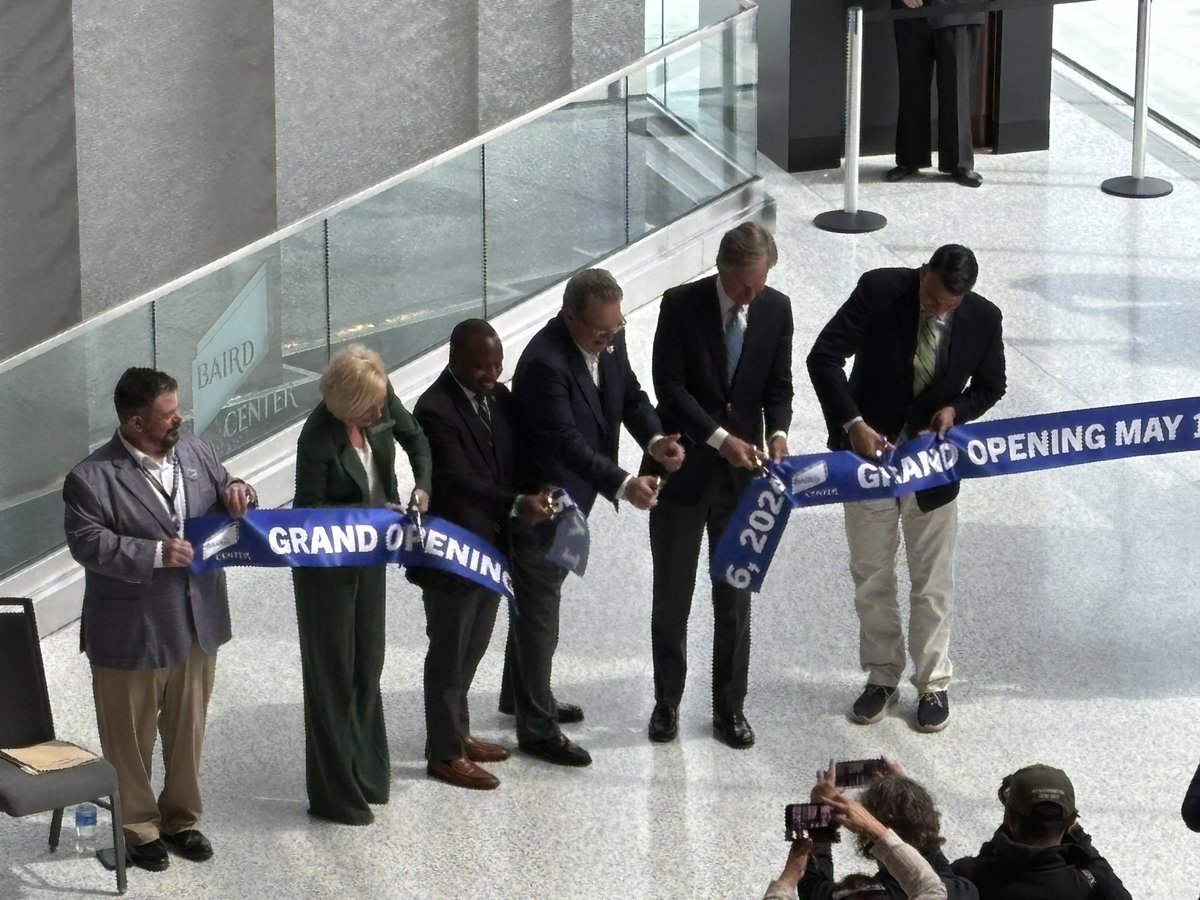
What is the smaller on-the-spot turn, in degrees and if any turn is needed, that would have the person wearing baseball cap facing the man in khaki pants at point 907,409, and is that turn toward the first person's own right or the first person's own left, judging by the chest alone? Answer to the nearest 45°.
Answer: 0° — they already face them

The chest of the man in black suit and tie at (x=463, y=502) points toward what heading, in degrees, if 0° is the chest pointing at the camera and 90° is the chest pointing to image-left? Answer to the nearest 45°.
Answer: approximately 315°

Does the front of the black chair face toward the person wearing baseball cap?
yes

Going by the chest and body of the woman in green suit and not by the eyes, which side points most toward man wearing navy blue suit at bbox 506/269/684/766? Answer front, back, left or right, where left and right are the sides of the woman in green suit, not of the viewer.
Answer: left

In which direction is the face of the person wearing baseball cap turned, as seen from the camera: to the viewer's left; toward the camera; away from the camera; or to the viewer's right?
away from the camera

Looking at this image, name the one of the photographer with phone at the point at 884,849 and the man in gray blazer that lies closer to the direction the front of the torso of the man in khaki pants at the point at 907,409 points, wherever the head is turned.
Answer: the photographer with phone

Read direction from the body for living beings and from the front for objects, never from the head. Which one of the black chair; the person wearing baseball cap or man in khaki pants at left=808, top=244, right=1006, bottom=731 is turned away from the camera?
the person wearing baseball cap

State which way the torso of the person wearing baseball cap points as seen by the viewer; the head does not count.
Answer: away from the camera

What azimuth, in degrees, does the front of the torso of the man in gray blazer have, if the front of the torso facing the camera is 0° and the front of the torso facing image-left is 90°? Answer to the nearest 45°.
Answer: approximately 315°

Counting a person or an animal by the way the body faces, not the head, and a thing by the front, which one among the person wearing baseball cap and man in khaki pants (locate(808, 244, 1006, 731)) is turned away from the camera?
the person wearing baseball cap
